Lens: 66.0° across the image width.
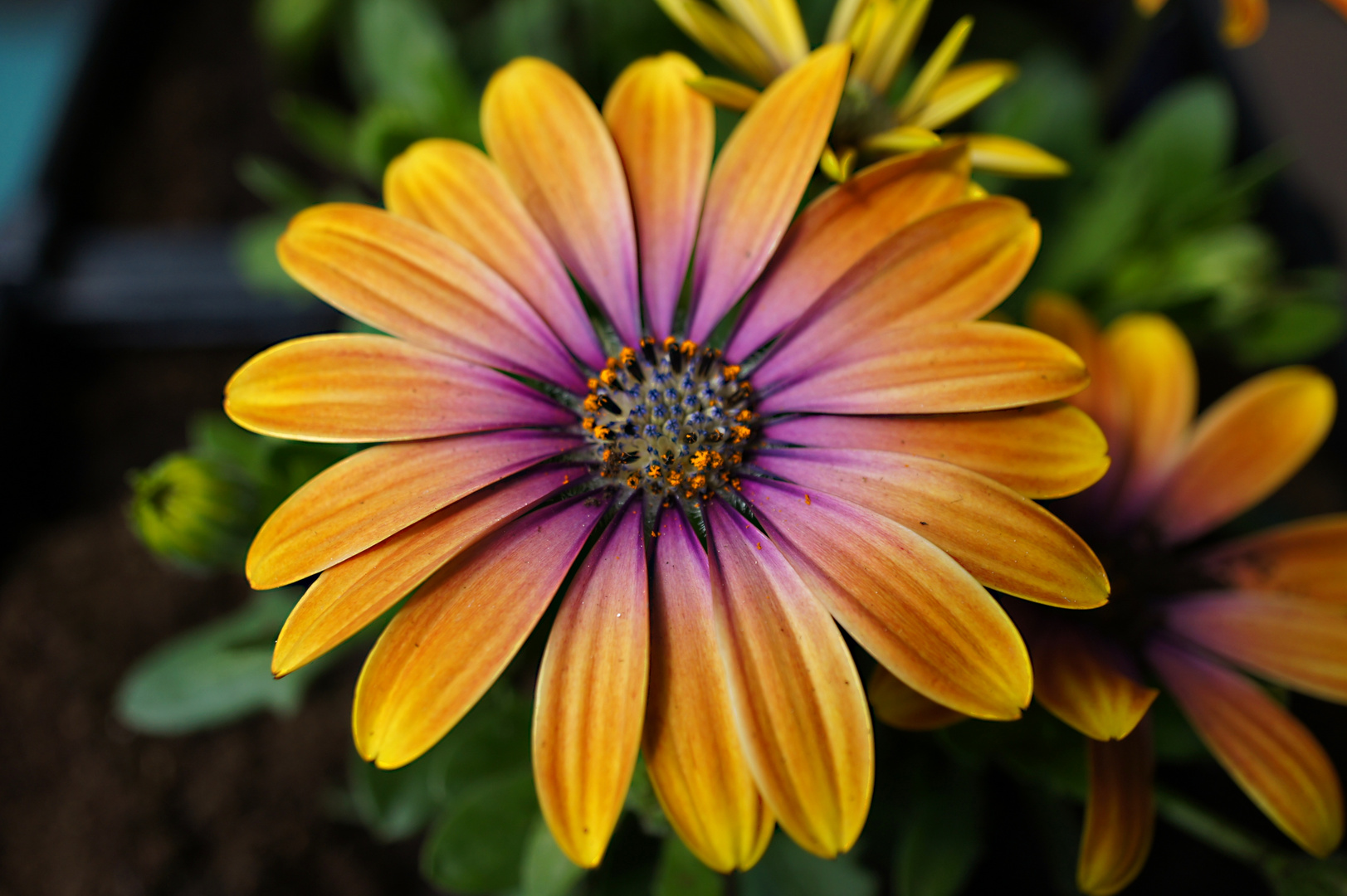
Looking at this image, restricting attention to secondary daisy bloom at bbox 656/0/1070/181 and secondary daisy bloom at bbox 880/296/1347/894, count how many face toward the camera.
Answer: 2

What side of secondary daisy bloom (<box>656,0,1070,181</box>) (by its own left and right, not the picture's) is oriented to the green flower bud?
right

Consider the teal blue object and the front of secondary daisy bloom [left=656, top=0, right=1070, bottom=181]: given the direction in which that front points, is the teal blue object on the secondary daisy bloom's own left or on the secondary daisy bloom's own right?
on the secondary daisy bloom's own right

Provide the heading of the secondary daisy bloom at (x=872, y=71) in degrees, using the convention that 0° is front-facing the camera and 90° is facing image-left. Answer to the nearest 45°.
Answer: approximately 0°

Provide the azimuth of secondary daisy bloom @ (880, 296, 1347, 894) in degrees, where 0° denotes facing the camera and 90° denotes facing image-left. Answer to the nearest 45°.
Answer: approximately 0°
